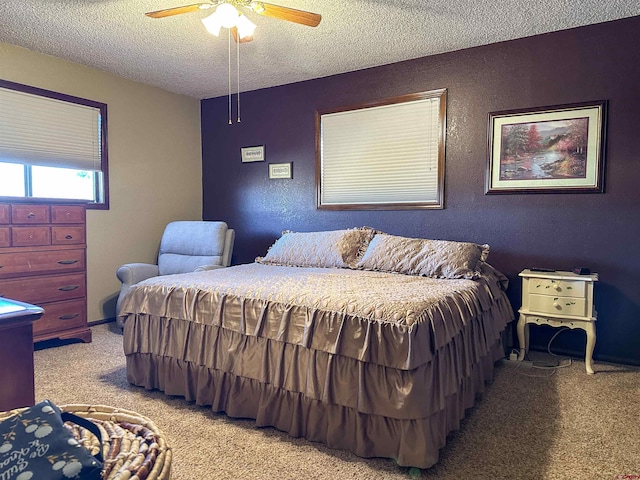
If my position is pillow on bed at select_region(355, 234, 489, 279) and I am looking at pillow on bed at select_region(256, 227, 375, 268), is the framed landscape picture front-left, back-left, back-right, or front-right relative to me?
back-right

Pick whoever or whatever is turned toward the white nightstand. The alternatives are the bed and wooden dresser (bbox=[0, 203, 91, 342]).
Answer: the wooden dresser

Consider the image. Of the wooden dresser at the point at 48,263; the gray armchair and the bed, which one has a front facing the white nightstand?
the wooden dresser

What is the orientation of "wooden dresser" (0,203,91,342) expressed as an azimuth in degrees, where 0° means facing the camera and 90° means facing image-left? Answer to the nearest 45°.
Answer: approximately 315°

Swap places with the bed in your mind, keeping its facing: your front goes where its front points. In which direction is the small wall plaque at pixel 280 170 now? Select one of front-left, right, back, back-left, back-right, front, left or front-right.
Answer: back-right

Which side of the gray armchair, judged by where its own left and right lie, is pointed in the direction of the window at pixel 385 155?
left
